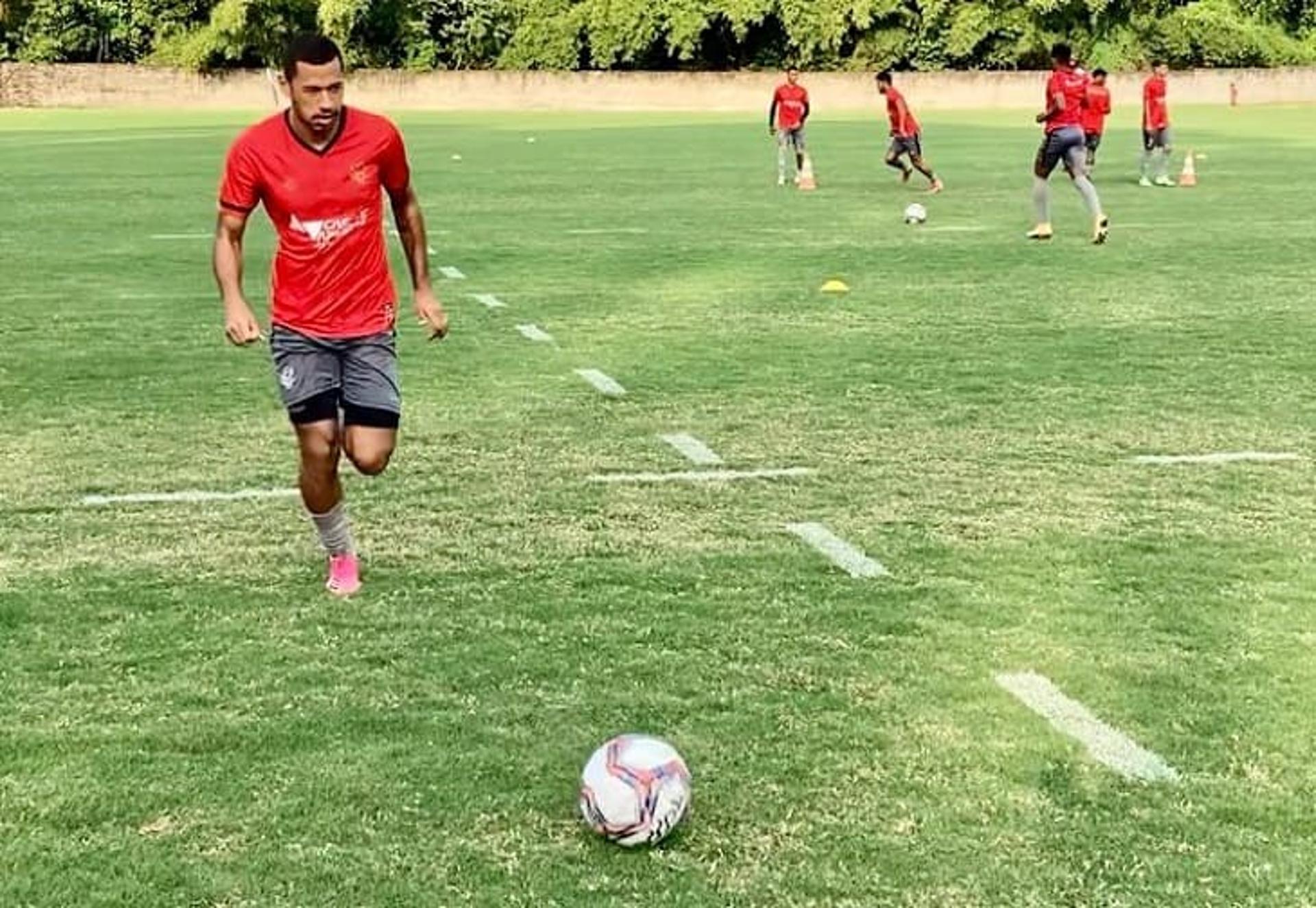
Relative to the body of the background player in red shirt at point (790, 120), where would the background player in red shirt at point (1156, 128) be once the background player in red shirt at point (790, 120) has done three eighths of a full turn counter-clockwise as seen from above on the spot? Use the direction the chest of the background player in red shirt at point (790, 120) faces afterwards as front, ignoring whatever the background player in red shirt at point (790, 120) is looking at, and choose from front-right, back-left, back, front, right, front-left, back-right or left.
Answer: front-right

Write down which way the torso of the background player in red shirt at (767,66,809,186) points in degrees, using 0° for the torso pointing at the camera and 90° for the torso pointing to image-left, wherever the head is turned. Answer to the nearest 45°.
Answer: approximately 0°
